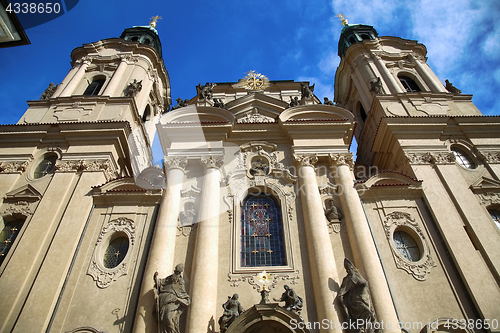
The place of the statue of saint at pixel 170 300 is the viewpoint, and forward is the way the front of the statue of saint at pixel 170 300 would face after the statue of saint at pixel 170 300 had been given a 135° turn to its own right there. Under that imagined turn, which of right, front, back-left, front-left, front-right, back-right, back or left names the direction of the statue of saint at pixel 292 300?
back-right

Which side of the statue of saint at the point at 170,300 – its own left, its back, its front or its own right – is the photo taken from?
front

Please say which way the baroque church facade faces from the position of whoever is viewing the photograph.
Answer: facing the viewer

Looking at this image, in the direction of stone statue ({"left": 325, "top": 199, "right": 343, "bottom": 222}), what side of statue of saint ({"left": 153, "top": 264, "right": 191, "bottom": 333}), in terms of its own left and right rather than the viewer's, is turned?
left
